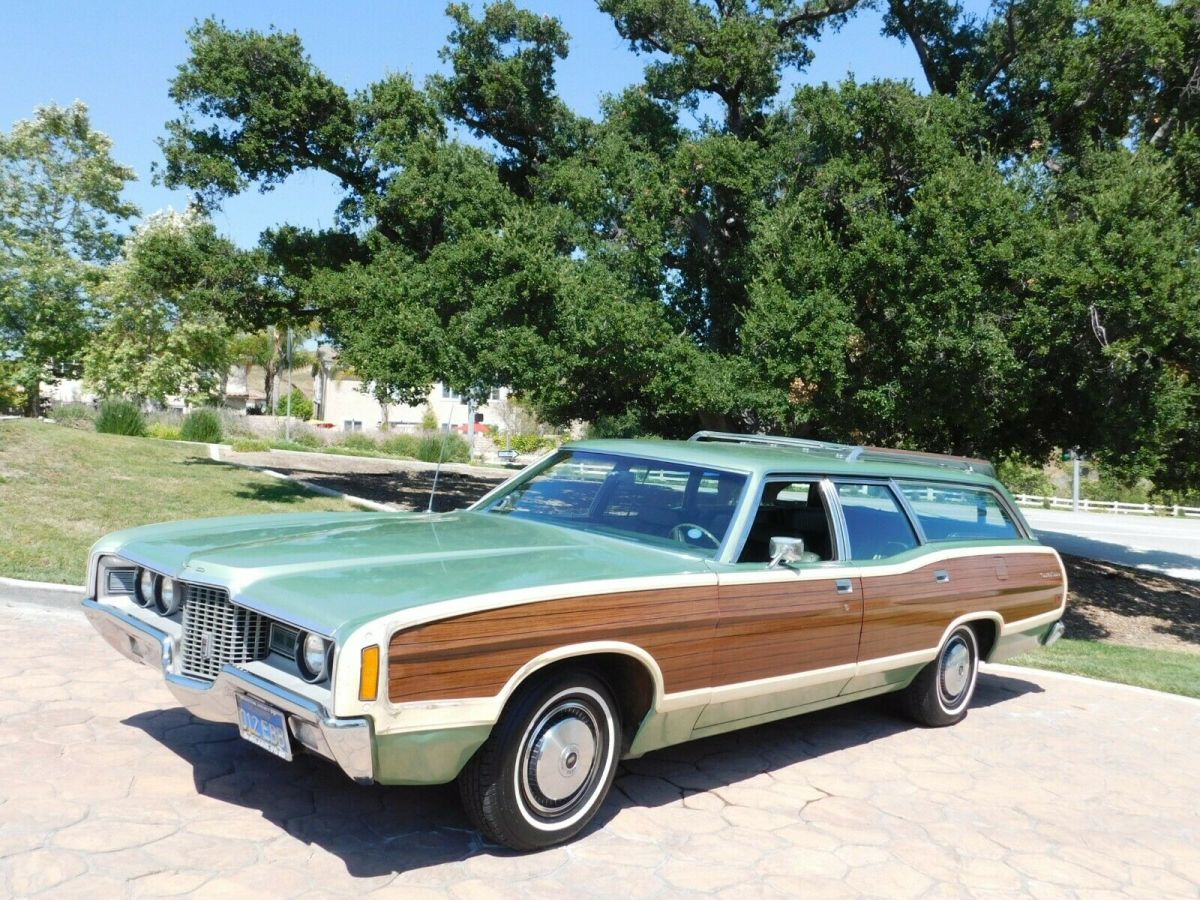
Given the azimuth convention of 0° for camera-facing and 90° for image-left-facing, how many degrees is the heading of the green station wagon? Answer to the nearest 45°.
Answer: approximately 45°

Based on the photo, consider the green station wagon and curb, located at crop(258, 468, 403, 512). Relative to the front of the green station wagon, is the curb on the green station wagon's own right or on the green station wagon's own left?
on the green station wagon's own right

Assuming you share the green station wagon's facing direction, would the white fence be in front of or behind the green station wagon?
behind

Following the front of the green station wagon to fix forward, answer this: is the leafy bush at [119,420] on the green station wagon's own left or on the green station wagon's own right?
on the green station wagon's own right

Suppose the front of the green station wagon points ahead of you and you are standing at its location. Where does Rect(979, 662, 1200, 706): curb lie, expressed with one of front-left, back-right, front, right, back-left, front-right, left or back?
back

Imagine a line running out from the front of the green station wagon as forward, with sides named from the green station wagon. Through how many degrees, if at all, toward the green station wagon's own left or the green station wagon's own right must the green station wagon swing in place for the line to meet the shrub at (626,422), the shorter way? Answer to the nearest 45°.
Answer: approximately 135° to the green station wagon's own right

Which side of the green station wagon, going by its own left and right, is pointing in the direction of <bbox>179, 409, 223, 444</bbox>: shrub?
right

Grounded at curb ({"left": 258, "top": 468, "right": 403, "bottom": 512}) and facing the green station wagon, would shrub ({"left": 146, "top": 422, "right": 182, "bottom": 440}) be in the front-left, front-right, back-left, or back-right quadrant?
back-right

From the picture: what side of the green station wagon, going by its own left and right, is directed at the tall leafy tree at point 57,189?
right

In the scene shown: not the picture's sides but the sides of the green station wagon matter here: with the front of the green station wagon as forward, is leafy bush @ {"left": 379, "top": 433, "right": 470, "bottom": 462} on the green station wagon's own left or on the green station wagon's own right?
on the green station wagon's own right
